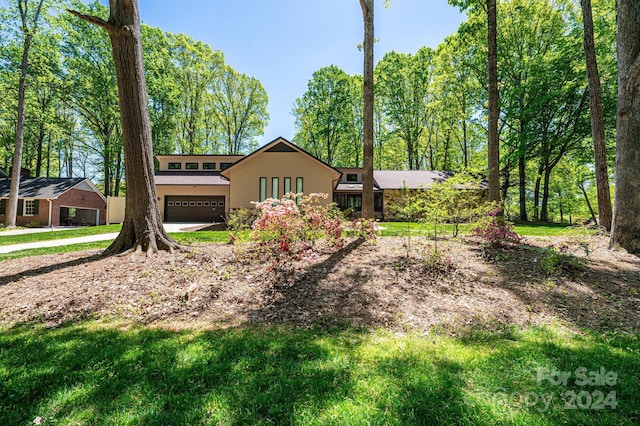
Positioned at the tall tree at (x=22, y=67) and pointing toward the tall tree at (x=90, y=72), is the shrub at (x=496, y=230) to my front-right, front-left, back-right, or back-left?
back-right

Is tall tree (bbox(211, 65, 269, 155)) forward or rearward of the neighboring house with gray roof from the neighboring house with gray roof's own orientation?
rearward

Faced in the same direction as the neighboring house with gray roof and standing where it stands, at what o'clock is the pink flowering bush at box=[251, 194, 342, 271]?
The pink flowering bush is roughly at 10 o'clock from the neighboring house with gray roof.

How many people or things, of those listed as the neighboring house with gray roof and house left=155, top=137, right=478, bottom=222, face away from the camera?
0

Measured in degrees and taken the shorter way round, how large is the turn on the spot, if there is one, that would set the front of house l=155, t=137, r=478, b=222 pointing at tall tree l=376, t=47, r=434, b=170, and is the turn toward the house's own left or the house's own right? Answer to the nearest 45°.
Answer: approximately 90° to the house's own left

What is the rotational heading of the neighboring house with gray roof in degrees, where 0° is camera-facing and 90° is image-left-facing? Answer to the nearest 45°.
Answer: approximately 45°

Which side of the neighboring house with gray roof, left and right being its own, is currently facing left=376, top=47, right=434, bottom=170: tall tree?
left

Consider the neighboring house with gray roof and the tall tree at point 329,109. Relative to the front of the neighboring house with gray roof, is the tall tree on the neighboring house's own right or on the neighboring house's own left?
on the neighboring house's own left

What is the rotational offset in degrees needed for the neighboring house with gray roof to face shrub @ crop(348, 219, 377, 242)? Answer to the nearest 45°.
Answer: approximately 45° to its left

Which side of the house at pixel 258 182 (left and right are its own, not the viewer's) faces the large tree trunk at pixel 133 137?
front

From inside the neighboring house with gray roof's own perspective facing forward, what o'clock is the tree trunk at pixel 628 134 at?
The tree trunk is roughly at 10 o'clock from the neighboring house with gray roof.
